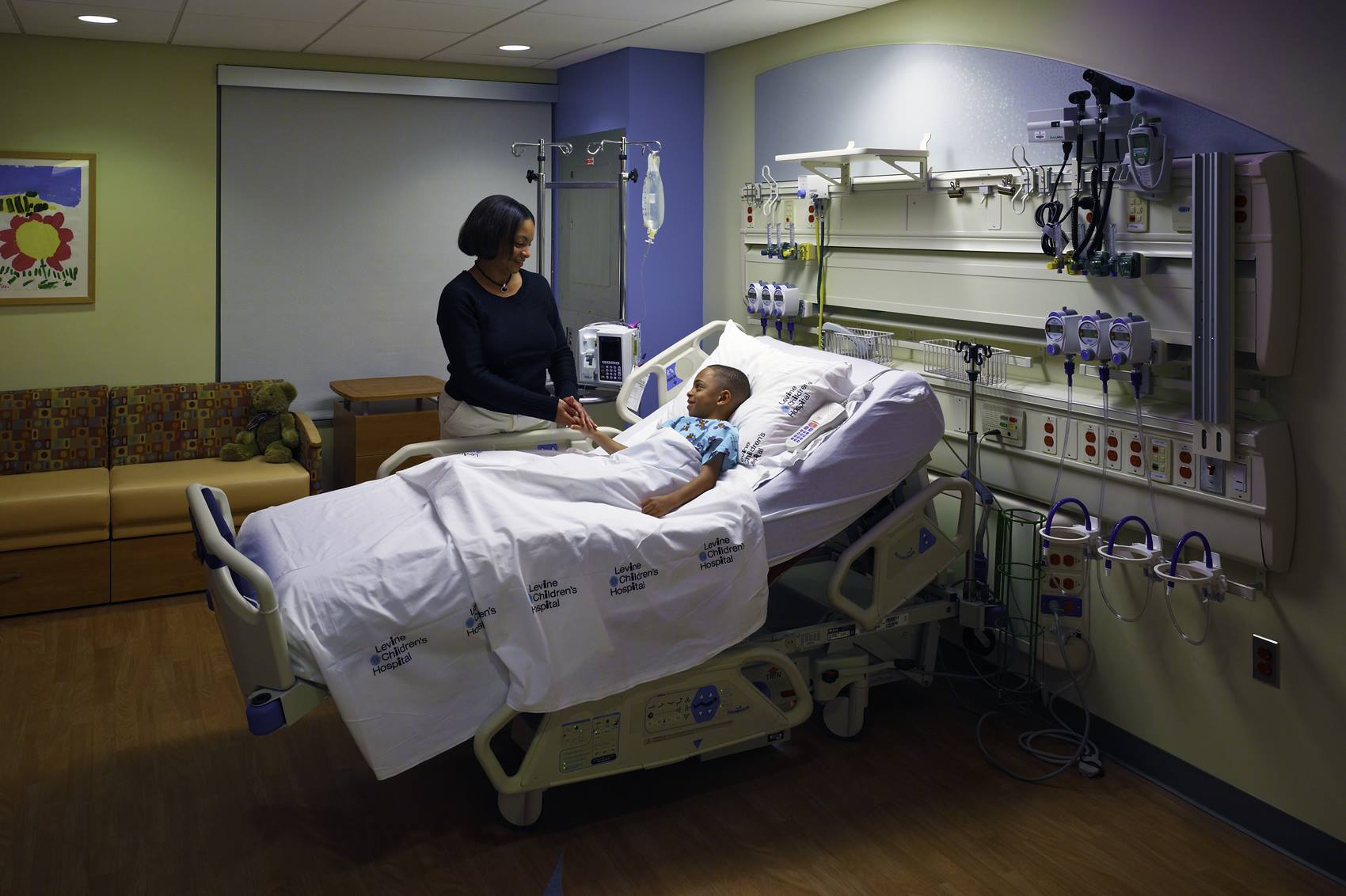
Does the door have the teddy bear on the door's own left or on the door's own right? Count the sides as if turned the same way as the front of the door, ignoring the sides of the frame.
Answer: on the door's own right

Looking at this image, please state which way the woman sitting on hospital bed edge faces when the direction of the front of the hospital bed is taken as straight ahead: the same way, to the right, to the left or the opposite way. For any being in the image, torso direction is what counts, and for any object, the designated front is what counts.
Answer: to the left

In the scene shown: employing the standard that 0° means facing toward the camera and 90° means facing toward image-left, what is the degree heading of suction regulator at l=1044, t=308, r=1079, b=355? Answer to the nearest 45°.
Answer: approximately 45°

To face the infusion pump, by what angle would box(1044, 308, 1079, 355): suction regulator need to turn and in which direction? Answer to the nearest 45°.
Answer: approximately 90° to its right

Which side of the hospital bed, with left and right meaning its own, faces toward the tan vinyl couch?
right

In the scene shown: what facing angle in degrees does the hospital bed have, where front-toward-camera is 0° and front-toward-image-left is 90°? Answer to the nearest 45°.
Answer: approximately 45°
